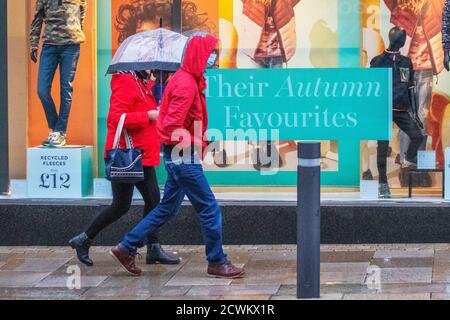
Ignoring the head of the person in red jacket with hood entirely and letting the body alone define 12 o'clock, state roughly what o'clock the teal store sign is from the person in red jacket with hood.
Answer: The teal store sign is roughly at 10 o'clock from the person in red jacket with hood.

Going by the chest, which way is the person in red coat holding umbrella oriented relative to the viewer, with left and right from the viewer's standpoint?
facing to the right of the viewer

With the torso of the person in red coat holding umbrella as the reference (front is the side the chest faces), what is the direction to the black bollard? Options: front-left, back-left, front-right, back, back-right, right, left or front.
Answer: front-right

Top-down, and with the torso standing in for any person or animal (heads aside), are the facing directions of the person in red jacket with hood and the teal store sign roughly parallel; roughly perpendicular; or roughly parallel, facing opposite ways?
roughly perpendicular

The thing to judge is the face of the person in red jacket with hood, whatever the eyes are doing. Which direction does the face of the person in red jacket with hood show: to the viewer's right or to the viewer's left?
to the viewer's right

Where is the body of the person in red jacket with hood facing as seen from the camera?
to the viewer's right

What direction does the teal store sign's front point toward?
toward the camera

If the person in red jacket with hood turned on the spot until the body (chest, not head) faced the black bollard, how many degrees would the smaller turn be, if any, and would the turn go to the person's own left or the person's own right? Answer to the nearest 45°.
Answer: approximately 45° to the person's own right

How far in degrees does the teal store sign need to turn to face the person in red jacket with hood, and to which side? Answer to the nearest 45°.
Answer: approximately 45° to its right

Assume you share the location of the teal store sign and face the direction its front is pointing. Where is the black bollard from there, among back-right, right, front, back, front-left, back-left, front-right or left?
front

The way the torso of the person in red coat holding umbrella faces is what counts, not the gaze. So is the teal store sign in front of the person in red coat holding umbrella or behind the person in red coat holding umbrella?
in front

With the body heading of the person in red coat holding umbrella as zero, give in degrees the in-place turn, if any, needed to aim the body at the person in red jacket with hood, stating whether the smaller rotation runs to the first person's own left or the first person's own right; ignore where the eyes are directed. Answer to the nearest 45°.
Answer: approximately 45° to the first person's own right

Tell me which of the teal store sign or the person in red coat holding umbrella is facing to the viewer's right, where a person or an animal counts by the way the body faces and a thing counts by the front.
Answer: the person in red coat holding umbrella
